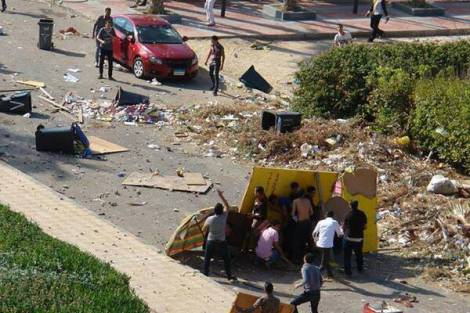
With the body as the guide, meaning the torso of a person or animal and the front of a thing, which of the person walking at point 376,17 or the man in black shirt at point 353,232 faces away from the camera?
the man in black shirt

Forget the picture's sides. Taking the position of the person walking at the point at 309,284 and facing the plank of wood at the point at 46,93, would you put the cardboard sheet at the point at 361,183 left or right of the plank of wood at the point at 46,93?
right

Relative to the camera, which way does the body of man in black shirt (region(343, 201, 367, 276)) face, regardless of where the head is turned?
away from the camera

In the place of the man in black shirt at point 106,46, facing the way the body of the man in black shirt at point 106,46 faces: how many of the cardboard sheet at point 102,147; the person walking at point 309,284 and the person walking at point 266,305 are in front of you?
3
